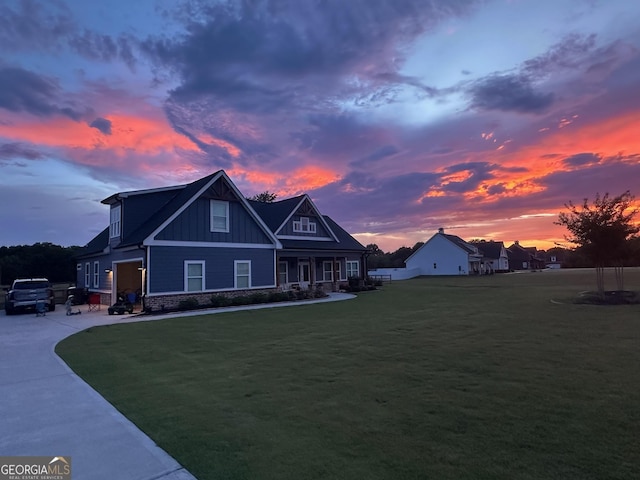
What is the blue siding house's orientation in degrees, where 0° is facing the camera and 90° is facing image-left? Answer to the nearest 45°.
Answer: approximately 315°

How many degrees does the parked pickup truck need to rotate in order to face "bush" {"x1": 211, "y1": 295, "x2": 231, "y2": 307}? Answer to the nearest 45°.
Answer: approximately 135° to its right

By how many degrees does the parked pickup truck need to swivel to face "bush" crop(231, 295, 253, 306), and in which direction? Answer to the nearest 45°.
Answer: approximately 135° to its right

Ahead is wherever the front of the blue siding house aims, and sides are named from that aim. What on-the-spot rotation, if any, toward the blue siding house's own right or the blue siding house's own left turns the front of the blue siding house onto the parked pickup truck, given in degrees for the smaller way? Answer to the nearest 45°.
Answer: approximately 135° to the blue siding house's own right

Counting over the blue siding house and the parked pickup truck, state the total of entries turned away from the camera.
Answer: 1

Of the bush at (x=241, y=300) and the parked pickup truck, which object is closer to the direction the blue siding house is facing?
the bush

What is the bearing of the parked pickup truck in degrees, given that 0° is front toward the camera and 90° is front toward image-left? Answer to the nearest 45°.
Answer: approximately 180°
